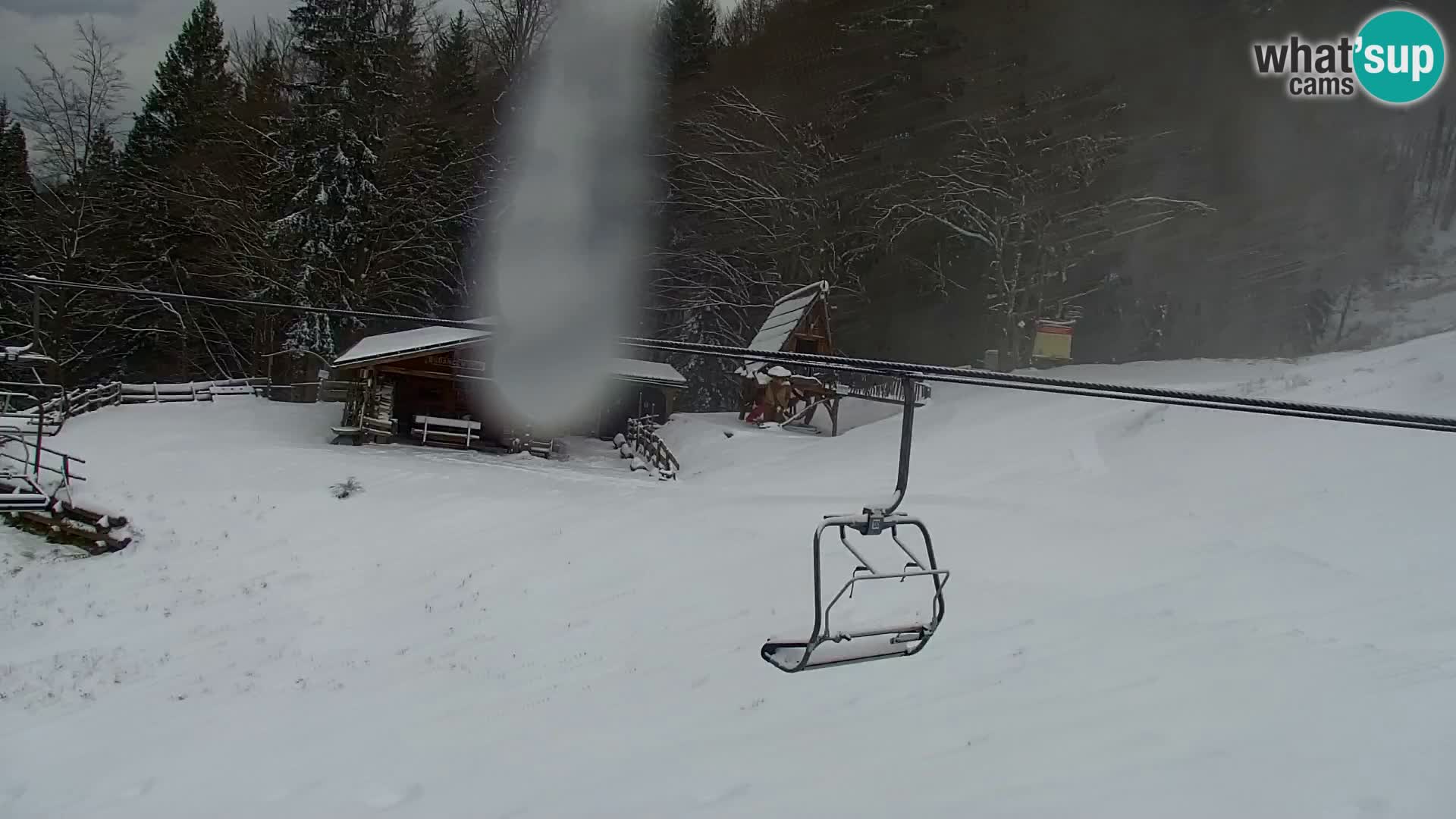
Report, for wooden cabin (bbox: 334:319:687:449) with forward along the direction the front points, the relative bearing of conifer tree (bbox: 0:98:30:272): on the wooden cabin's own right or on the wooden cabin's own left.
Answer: on the wooden cabin's own right

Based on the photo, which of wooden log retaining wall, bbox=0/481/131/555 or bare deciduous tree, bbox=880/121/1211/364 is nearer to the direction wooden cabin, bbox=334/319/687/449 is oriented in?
the wooden log retaining wall

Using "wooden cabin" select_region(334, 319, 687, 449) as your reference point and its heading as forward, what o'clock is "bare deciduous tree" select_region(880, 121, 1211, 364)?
The bare deciduous tree is roughly at 9 o'clock from the wooden cabin.

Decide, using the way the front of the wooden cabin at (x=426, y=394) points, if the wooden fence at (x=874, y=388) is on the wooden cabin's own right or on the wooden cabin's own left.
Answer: on the wooden cabin's own left

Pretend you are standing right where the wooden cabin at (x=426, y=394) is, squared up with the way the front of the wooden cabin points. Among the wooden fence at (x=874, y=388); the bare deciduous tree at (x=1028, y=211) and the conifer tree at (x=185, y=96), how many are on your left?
2

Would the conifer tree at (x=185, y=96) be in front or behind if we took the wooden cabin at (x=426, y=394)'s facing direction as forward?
behind

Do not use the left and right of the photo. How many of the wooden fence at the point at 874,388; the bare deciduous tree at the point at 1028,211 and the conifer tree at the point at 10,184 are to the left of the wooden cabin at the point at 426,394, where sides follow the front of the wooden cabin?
2

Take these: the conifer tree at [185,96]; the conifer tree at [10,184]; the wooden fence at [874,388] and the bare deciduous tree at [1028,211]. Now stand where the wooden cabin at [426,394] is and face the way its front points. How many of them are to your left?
2

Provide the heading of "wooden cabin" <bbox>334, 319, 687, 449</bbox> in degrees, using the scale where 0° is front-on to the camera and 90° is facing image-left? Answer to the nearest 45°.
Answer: approximately 0°
